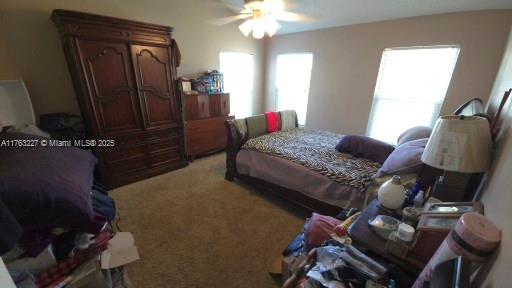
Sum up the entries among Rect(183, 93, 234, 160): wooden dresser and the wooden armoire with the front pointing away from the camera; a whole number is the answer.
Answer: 0

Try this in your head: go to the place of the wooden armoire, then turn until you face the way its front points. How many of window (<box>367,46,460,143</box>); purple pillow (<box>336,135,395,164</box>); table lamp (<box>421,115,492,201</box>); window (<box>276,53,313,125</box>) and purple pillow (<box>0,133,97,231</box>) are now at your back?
0

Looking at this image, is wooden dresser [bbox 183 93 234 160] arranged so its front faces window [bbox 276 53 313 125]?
no

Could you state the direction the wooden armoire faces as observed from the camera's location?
facing the viewer and to the right of the viewer

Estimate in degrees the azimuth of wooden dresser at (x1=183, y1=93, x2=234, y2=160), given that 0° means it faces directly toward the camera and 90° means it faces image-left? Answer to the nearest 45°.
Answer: approximately 315°

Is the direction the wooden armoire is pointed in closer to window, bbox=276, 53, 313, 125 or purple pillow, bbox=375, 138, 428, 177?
the purple pillow

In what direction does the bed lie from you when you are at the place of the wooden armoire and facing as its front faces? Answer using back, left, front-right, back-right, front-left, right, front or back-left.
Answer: front

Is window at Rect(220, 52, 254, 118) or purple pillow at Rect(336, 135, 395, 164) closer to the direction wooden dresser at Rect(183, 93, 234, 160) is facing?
the purple pillow

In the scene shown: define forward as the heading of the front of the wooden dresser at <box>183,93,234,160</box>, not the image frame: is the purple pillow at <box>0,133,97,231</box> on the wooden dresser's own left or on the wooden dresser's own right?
on the wooden dresser's own right

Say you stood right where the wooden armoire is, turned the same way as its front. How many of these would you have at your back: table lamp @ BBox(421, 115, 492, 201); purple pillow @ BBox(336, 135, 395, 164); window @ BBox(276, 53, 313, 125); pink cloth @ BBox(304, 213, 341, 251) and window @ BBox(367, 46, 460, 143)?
0

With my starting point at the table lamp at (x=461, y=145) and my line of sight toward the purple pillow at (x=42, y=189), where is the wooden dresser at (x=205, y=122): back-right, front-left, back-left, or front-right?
front-right

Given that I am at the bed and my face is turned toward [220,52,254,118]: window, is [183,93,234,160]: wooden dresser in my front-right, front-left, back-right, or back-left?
front-left

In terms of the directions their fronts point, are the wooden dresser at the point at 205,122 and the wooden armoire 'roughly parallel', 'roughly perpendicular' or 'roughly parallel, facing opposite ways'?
roughly parallel
